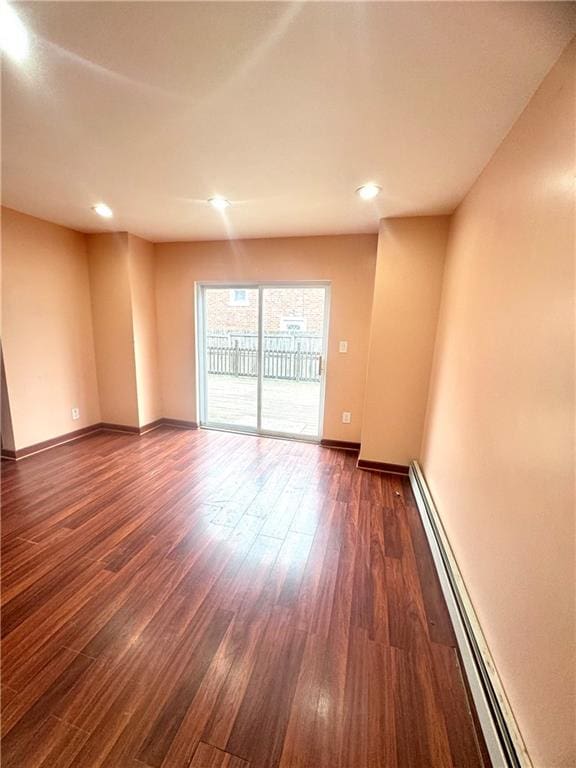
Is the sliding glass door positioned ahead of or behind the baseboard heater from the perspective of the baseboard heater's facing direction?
ahead

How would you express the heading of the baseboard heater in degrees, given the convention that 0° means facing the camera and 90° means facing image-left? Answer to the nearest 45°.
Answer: approximately 90°

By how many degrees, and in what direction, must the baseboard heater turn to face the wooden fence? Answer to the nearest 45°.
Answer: approximately 45° to its right
